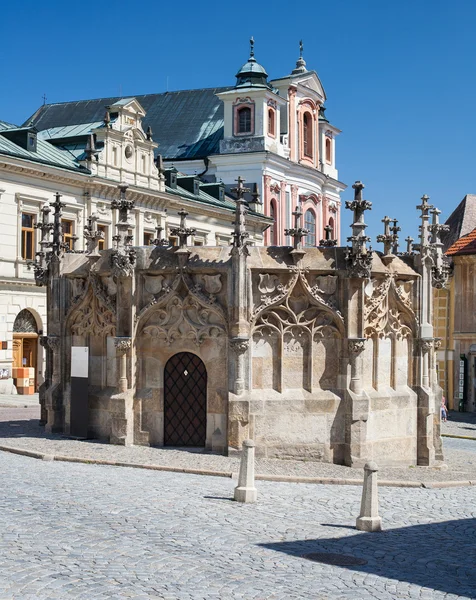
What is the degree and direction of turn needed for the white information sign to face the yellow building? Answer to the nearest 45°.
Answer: approximately 135° to its left

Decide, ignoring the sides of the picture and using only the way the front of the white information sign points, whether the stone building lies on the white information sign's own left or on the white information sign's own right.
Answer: on the white information sign's own left

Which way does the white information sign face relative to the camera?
toward the camera
